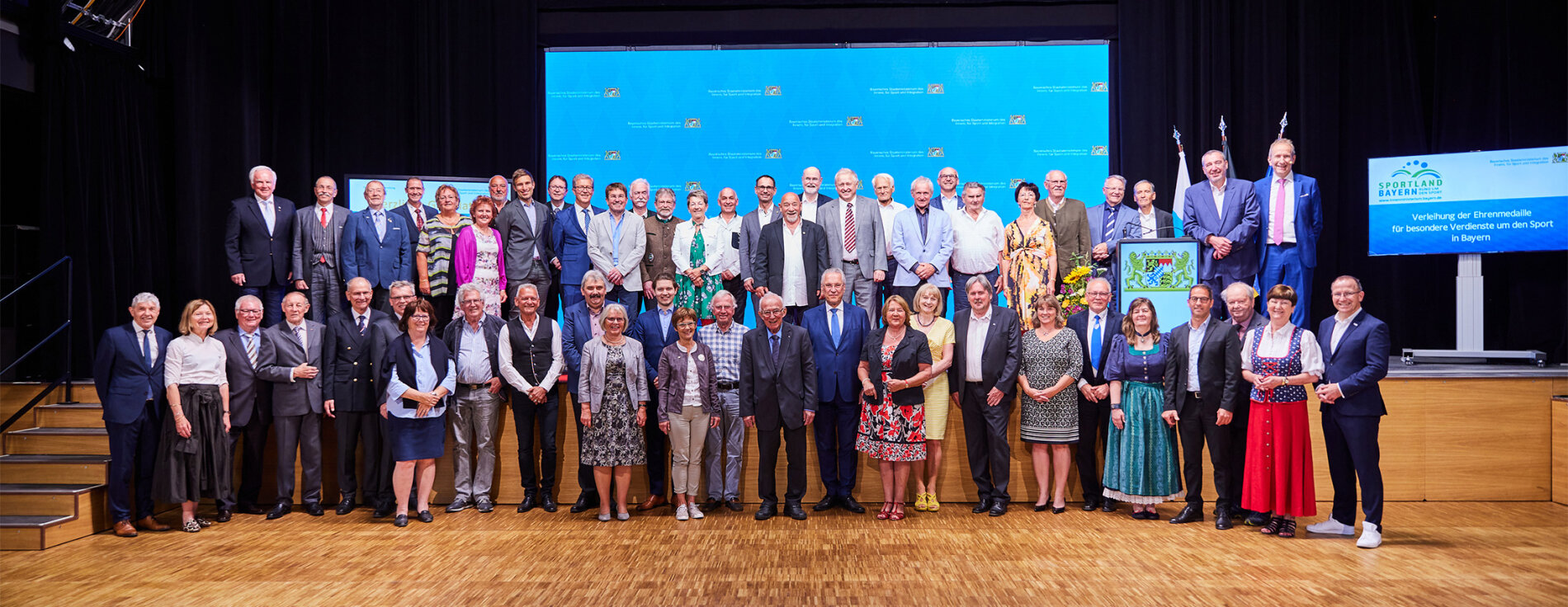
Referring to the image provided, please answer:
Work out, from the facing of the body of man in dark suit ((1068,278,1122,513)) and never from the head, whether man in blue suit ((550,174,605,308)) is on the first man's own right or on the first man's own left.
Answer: on the first man's own right

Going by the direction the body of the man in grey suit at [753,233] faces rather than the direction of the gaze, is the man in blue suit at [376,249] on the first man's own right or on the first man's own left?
on the first man's own right

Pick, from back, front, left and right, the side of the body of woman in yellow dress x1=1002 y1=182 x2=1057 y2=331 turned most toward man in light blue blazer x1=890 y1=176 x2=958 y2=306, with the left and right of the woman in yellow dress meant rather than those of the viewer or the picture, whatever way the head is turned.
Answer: right

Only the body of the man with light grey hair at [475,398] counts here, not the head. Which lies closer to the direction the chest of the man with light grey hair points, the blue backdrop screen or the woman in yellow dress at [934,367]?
the woman in yellow dress
